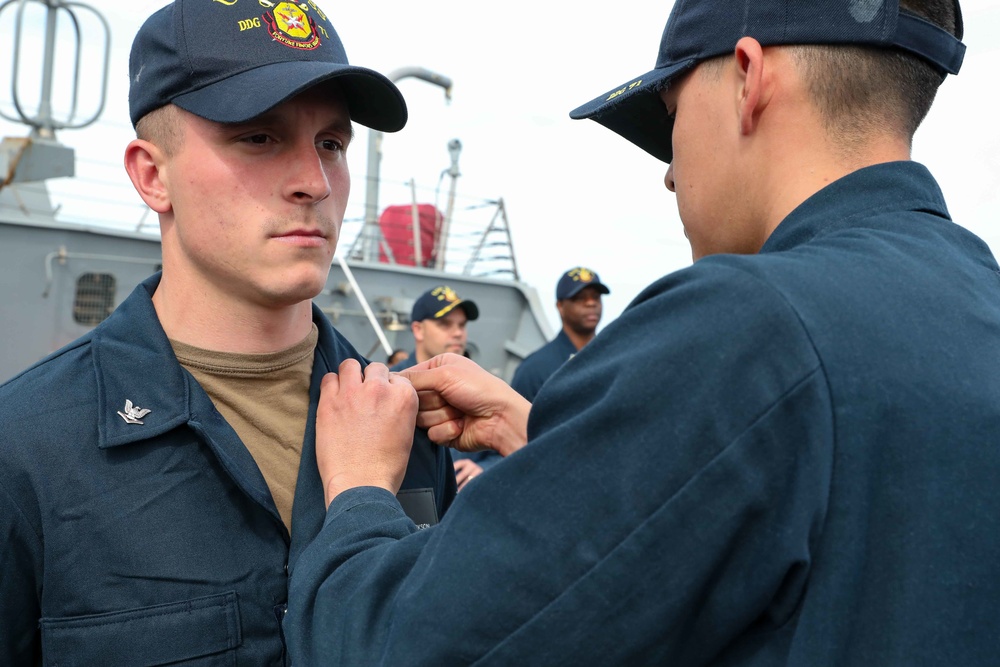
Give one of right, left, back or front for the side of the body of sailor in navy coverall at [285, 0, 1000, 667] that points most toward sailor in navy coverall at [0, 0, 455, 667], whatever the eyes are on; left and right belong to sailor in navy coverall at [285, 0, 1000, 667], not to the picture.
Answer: front

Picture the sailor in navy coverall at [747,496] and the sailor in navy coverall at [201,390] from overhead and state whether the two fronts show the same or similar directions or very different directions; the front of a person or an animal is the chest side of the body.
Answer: very different directions

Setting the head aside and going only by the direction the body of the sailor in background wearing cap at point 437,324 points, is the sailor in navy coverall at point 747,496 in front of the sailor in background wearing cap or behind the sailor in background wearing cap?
in front

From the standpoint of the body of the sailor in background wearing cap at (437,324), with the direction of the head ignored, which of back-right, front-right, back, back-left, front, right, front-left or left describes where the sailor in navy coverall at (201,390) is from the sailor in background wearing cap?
front-right

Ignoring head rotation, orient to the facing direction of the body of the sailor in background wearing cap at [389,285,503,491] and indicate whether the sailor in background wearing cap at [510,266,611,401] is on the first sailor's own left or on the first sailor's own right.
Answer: on the first sailor's own left

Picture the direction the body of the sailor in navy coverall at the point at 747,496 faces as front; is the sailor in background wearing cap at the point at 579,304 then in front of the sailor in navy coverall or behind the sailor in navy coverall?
in front

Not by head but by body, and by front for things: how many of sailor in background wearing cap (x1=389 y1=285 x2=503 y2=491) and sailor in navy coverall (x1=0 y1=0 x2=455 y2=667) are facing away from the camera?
0

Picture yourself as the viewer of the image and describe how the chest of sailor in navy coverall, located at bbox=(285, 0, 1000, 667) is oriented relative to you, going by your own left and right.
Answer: facing away from the viewer and to the left of the viewer

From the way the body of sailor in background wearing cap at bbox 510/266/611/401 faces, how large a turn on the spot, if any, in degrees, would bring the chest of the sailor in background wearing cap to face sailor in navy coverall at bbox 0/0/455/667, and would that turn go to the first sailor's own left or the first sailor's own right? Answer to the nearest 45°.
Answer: approximately 45° to the first sailor's own right

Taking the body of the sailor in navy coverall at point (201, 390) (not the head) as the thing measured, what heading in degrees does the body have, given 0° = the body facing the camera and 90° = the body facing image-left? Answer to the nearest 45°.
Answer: approximately 315°
